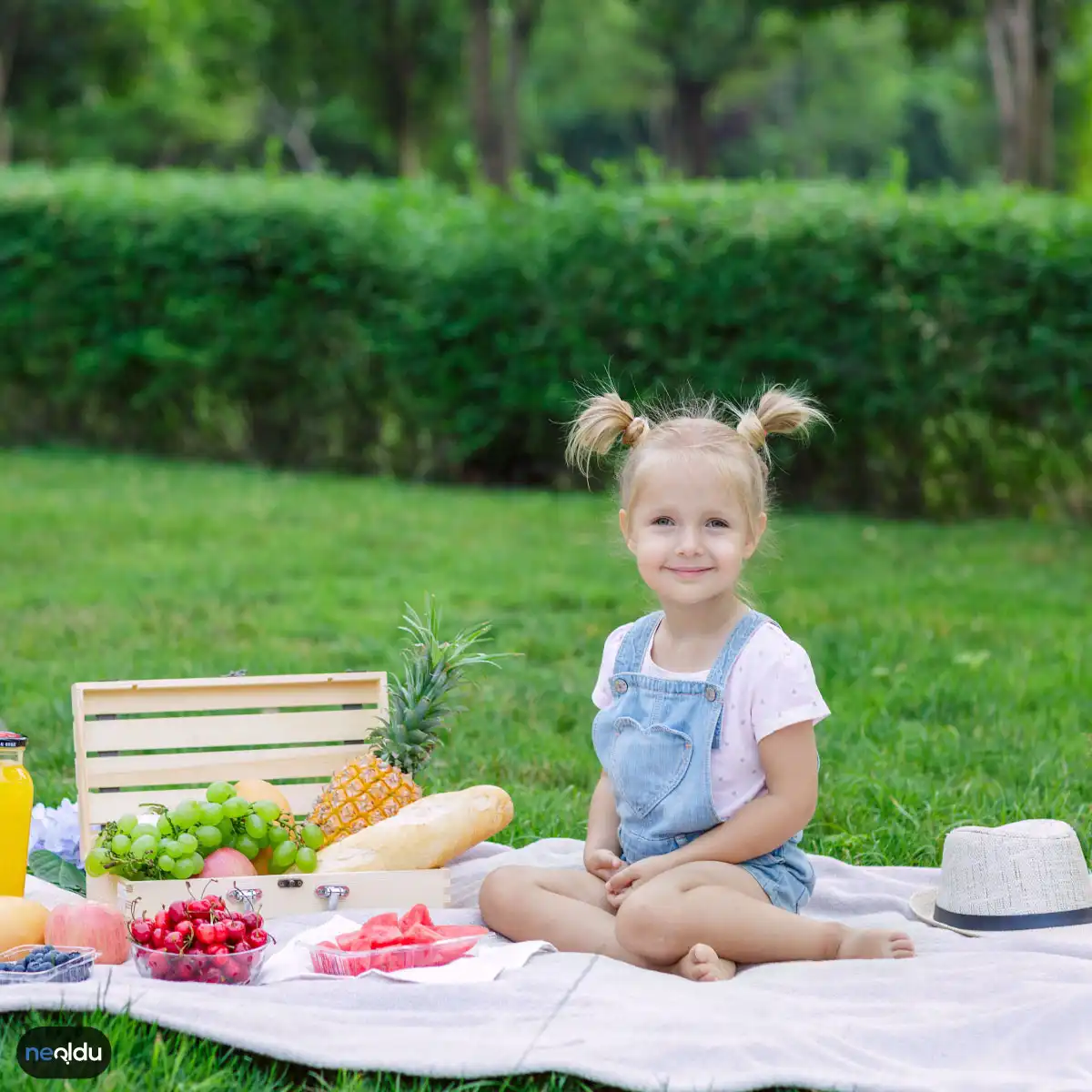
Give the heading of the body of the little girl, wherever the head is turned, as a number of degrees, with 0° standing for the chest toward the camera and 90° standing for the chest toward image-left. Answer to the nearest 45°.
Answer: approximately 45°

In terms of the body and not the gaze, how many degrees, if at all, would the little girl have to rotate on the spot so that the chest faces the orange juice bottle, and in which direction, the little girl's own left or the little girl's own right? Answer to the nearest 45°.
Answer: approximately 45° to the little girl's own right

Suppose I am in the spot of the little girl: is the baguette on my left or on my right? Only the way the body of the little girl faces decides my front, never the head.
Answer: on my right

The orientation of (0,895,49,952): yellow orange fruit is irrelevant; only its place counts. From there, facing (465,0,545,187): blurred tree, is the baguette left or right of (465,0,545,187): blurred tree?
right

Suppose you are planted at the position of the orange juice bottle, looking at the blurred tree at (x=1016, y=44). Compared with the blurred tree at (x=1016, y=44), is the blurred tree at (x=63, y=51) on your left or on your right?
left

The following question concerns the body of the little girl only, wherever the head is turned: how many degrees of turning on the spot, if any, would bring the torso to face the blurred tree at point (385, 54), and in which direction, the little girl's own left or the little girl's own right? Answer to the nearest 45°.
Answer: approximately 135° to the little girl's own right

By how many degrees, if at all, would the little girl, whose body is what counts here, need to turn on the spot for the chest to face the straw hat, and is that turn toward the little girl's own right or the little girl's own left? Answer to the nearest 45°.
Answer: approximately 135° to the little girl's own left
